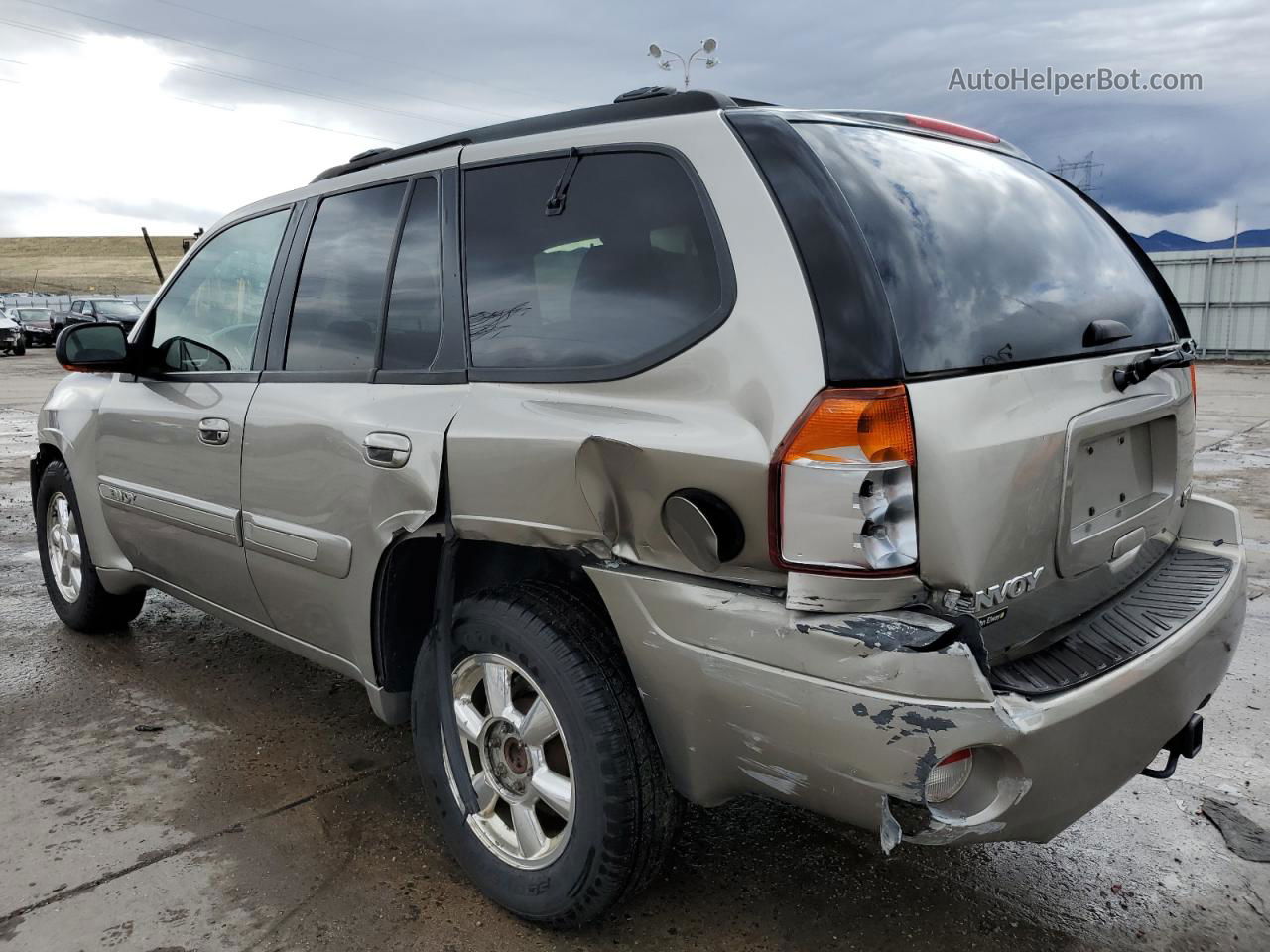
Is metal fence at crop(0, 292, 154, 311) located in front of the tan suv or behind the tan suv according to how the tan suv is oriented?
in front

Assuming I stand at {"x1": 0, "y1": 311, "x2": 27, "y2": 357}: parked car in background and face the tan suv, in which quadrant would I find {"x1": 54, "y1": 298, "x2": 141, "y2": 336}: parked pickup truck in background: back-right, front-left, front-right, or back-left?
front-left

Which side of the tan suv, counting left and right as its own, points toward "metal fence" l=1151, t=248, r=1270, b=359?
right

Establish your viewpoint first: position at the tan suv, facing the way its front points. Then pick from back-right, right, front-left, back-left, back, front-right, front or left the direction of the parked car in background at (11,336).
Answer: front

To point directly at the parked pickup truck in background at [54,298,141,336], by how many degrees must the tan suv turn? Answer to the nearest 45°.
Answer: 0° — it already faces it

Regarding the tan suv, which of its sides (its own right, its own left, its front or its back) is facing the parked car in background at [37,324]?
front

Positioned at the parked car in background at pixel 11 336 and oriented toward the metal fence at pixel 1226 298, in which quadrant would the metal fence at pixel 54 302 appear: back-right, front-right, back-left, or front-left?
back-left

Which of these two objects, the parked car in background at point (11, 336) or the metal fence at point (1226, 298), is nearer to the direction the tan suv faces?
the parked car in background

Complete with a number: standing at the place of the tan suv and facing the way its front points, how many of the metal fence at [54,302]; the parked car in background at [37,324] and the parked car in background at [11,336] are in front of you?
3

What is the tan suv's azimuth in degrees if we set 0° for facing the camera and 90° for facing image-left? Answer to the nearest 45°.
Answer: approximately 135°
